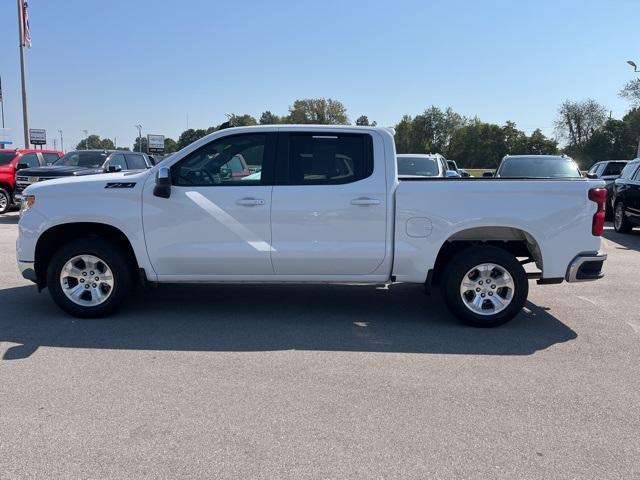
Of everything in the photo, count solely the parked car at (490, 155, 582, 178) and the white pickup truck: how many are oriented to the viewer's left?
1

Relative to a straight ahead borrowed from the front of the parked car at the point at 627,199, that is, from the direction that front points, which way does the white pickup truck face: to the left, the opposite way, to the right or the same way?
to the right

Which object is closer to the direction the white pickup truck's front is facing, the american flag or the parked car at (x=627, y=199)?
the american flag

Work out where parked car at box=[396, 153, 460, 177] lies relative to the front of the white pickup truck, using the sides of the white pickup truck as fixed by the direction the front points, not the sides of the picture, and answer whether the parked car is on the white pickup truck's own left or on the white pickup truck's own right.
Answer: on the white pickup truck's own right

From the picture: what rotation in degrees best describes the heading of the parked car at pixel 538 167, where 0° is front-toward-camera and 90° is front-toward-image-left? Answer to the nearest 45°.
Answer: approximately 0°

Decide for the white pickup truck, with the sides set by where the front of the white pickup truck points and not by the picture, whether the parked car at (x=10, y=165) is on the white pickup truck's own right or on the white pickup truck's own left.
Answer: on the white pickup truck's own right

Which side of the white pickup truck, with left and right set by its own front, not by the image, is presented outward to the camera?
left
